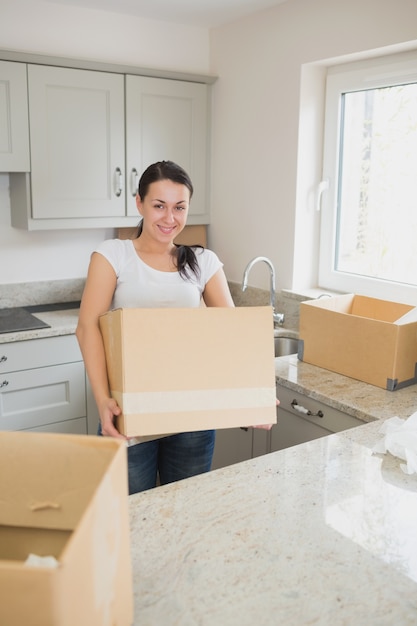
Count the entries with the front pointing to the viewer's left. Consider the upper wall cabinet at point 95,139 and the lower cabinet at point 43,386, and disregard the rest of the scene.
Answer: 0

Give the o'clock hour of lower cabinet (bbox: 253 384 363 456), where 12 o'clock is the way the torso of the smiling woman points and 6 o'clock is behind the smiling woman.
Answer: The lower cabinet is roughly at 8 o'clock from the smiling woman.

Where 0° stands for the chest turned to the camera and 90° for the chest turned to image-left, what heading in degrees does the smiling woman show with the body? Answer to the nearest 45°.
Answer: approximately 0°

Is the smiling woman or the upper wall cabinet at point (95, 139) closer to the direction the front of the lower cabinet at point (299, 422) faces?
the smiling woman

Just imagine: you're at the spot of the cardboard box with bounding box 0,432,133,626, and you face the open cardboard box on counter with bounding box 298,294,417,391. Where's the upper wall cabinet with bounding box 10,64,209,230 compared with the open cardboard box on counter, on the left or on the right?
left

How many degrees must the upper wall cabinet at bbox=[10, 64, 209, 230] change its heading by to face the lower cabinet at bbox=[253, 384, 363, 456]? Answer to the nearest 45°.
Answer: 0° — it already faces it

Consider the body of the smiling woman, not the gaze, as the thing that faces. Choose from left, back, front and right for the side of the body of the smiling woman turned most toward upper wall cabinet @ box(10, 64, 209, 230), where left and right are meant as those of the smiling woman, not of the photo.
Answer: back

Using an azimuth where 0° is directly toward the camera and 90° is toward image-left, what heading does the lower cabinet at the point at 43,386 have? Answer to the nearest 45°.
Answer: approximately 315°

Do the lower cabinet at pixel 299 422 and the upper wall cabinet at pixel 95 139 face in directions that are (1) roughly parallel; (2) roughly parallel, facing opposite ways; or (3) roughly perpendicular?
roughly perpendicular

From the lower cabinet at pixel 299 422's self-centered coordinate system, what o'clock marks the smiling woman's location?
The smiling woman is roughly at 12 o'clock from the lower cabinet.

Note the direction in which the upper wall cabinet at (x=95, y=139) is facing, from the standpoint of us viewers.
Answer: facing the viewer and to the right of the viewer

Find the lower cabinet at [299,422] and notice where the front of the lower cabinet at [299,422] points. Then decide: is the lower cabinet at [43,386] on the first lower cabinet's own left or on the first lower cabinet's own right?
on the first lower cabinet's own right

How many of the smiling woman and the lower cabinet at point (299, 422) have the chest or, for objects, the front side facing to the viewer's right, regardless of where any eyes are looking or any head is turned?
0
